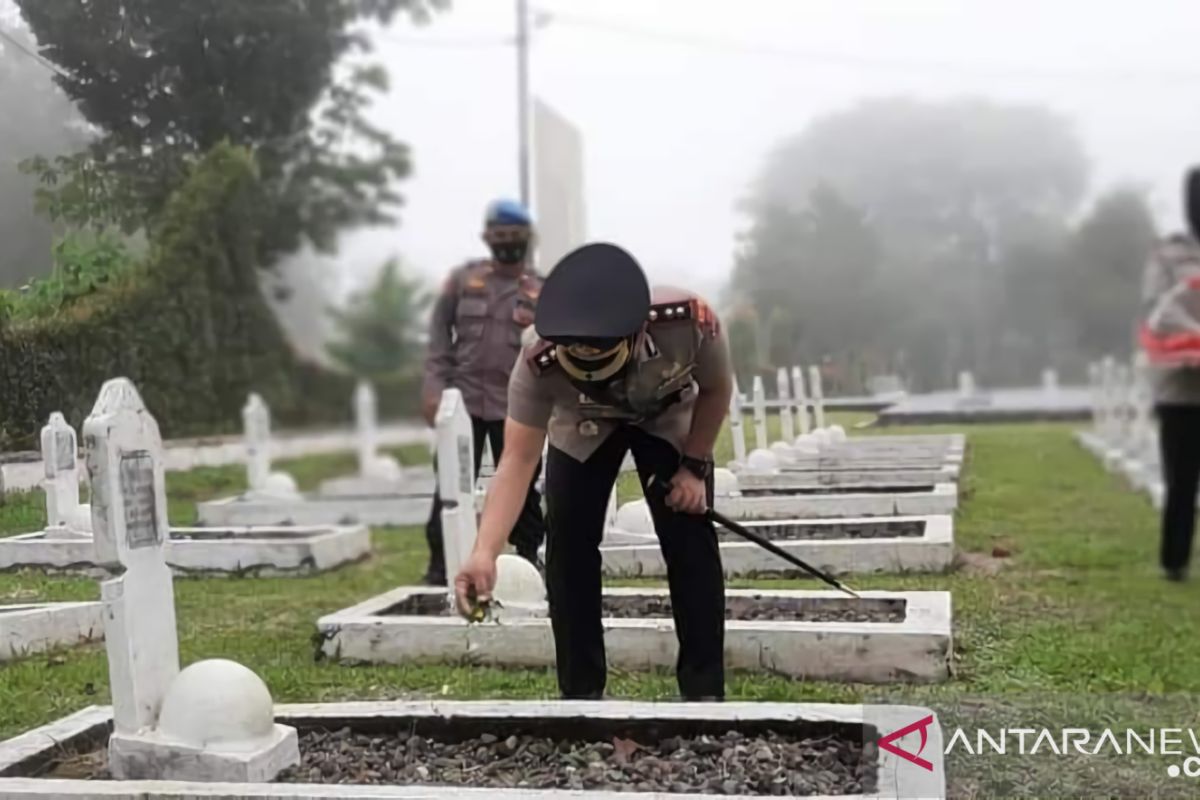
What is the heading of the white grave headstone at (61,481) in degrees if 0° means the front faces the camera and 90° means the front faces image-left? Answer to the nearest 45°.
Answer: approximately 315°

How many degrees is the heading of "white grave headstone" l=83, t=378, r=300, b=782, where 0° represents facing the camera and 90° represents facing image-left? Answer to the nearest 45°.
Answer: approximately 315°

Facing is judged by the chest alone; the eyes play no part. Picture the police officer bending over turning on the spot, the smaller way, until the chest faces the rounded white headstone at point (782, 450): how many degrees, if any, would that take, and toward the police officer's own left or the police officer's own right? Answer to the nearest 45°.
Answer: approximately 135° to the police officer's own left

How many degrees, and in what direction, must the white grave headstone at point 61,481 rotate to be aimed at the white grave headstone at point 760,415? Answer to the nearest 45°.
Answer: approximately 45° to its left

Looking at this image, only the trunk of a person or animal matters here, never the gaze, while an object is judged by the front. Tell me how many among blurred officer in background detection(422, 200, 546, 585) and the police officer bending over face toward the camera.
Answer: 2

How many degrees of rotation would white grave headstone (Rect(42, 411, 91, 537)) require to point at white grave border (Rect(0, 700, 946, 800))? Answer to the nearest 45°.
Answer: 0° — it already faces it

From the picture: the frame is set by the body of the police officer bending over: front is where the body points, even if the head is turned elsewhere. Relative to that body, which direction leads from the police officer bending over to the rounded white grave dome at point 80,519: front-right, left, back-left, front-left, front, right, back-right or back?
right

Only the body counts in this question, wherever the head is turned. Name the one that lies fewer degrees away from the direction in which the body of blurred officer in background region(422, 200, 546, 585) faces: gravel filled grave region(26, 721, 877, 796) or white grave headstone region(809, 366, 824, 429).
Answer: the gravel filled grave

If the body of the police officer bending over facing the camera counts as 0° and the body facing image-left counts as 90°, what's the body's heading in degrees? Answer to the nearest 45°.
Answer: approximately 0°
